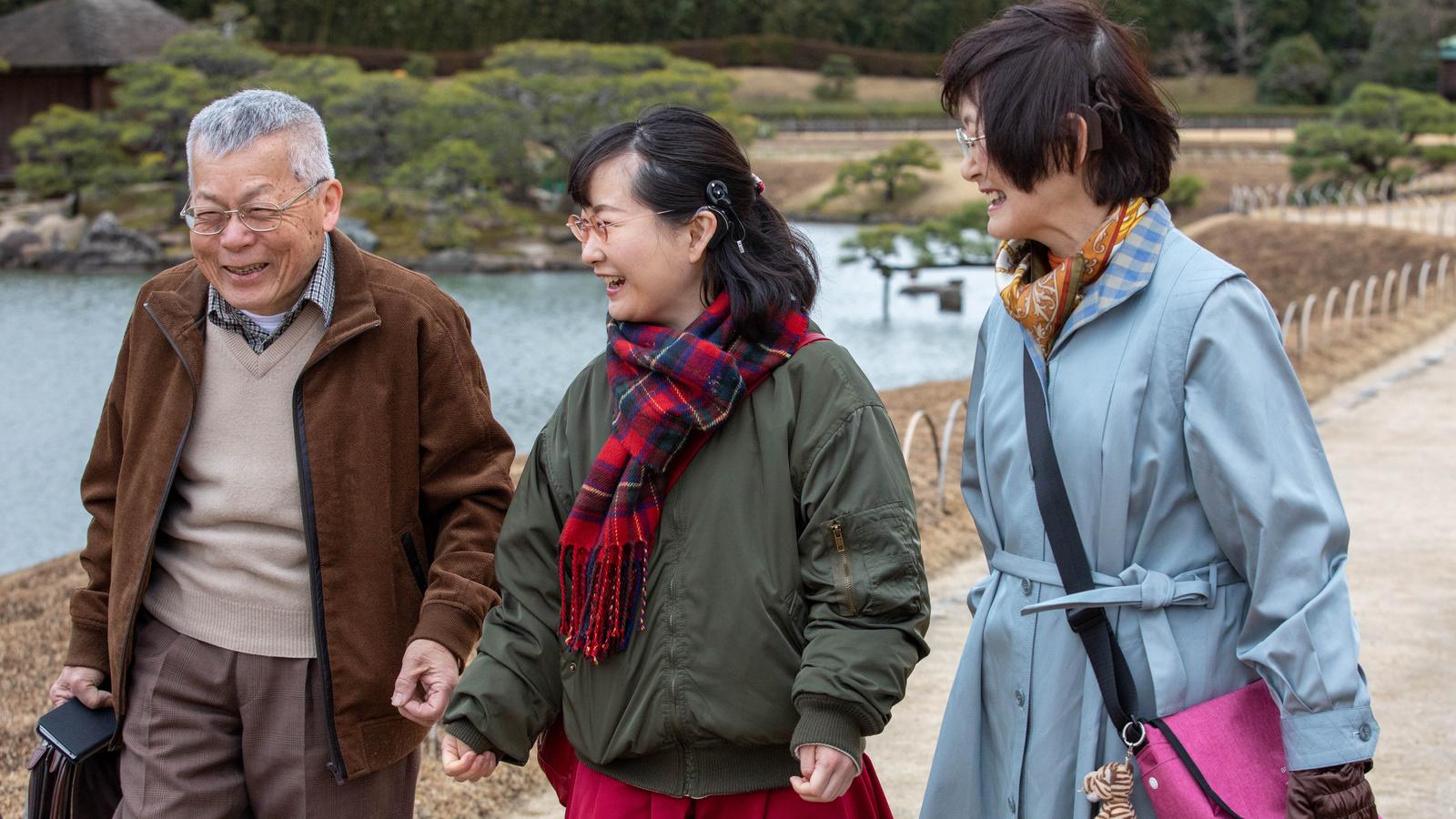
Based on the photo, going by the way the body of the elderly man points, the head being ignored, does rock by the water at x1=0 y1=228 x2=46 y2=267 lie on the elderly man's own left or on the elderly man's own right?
on the elderly man's own right

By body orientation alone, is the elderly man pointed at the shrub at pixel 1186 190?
no

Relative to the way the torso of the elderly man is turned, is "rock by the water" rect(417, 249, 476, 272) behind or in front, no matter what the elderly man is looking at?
behind

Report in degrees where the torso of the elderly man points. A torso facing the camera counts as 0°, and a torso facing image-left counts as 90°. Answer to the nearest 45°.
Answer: approximately 45°

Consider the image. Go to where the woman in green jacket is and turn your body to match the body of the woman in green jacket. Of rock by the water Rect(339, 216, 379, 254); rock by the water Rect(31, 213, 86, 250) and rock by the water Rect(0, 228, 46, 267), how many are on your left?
0

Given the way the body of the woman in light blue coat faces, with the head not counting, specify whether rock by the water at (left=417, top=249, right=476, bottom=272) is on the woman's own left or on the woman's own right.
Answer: on the woman's own right

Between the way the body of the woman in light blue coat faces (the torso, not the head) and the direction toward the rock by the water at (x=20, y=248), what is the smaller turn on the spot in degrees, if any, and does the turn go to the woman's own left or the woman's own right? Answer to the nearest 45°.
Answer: approximately 90° to the woman's own right

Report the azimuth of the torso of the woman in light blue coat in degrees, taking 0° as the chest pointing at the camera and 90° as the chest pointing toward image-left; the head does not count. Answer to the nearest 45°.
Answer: approximately 45°

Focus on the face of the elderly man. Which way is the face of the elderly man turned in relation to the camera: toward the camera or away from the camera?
toward the camera

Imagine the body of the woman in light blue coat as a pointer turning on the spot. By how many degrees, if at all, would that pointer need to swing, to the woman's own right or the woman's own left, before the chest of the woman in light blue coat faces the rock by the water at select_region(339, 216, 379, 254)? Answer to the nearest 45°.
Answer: approximately 90° to the woman's own right

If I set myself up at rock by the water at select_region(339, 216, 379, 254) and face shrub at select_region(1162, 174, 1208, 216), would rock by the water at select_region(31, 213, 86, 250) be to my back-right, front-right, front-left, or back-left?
back-left

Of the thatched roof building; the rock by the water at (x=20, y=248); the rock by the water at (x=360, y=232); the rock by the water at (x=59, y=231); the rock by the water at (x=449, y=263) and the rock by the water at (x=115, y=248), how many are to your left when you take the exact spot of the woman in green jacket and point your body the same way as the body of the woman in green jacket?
0

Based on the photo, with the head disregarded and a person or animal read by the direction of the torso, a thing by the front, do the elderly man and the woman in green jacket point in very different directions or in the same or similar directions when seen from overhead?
same or similar directions

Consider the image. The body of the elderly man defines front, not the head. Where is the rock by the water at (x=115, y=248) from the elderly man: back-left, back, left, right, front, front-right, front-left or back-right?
back-right

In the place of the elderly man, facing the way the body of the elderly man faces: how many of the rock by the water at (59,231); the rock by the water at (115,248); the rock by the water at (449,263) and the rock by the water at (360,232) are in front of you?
0

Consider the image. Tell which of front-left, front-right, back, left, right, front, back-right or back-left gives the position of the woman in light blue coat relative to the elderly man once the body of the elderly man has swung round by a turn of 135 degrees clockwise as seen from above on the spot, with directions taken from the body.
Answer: back-right

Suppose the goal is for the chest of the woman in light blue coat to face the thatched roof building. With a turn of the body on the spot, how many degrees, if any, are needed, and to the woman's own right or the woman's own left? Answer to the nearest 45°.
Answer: approximately 90° to the woman's own right
